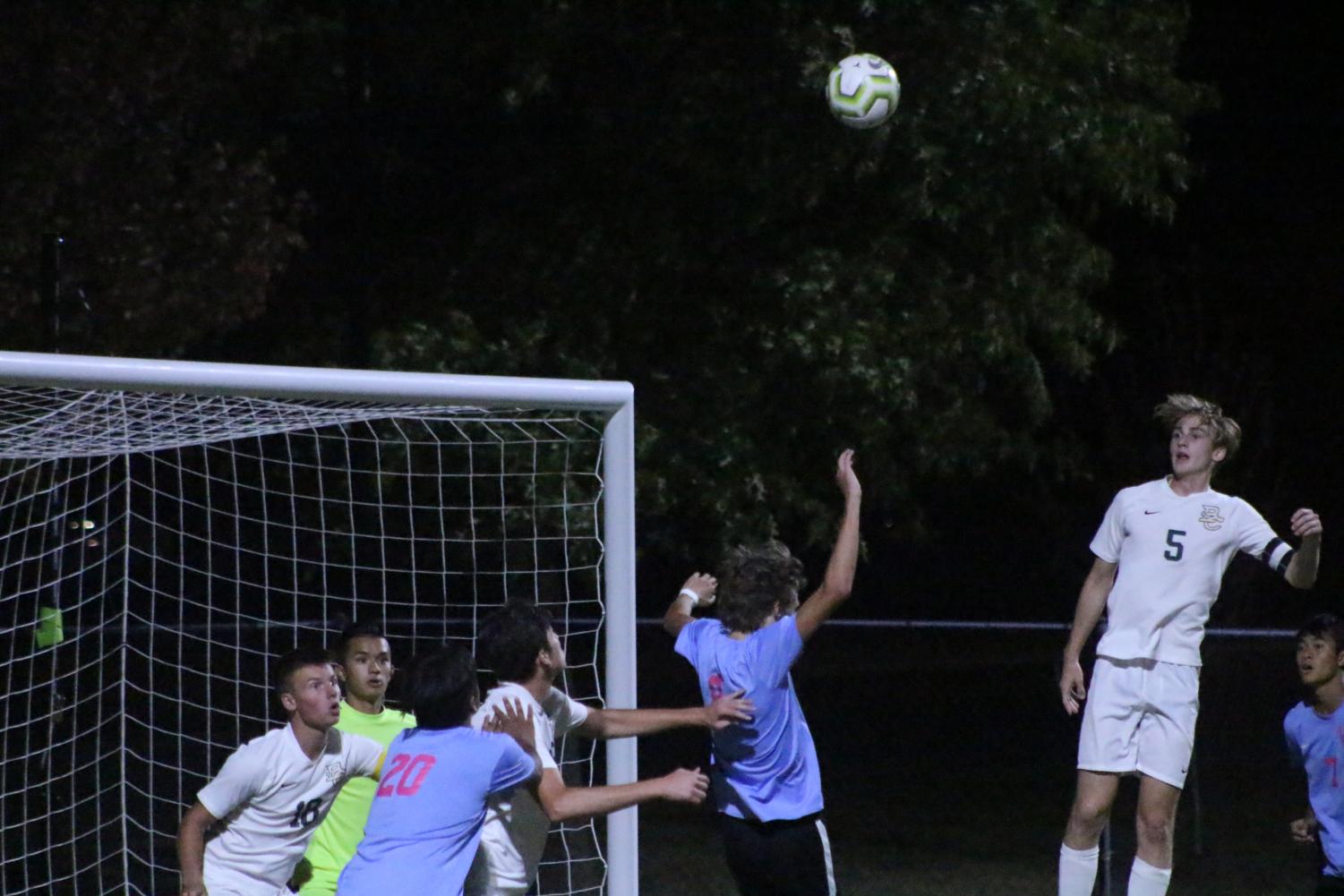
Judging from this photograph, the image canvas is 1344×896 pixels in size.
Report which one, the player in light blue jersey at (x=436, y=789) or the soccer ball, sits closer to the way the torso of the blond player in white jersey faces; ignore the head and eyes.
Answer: the player in light blue jersey

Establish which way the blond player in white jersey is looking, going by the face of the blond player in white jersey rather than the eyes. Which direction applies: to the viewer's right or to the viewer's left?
to the viewer's left

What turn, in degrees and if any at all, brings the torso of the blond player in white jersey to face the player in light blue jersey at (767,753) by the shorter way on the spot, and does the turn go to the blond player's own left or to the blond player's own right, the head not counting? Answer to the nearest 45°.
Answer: approximately 45° to the blond player's own right

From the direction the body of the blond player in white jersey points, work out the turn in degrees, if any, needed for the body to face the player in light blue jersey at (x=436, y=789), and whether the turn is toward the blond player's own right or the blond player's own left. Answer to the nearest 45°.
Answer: approximately 45° to the blond player's own right

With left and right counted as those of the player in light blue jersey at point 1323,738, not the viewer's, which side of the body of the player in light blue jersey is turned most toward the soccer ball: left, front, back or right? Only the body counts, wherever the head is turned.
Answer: right

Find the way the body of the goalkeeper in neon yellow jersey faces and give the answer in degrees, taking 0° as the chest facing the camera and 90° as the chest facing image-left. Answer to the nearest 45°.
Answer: approximately 315°

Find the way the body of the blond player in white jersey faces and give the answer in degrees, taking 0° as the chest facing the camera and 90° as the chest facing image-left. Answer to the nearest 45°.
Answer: approximately 0°

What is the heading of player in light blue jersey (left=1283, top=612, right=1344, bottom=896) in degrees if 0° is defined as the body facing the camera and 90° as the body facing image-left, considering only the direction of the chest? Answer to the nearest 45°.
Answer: approximately 45°

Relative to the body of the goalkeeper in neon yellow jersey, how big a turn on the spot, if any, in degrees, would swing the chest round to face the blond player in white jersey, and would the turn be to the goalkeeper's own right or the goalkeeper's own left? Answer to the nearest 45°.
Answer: approximately 45° to the goalkeeper's own left

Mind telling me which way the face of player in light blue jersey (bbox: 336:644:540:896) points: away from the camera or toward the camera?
away from the camera
